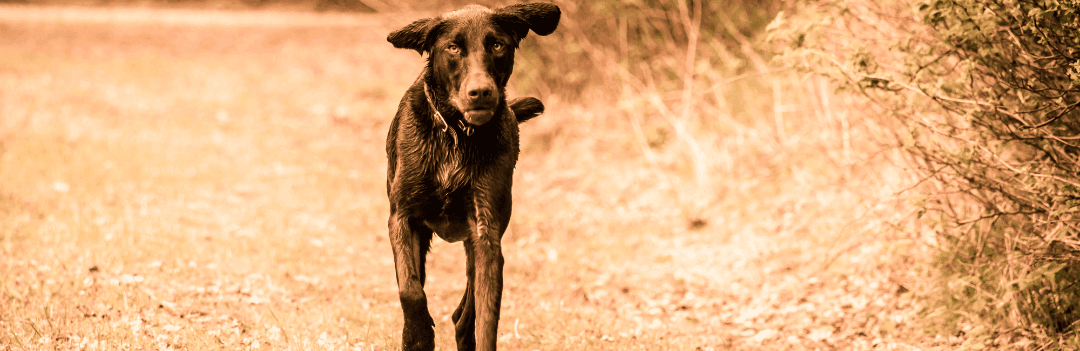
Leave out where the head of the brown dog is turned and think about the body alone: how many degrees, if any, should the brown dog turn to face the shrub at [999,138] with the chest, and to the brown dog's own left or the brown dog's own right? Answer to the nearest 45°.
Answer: approximately 90° to the brown dog's own left

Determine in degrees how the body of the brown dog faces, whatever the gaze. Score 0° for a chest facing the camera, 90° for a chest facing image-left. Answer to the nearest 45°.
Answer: approximately 0°
